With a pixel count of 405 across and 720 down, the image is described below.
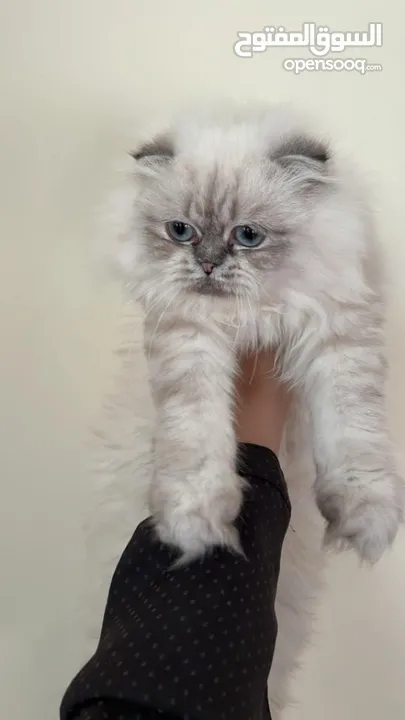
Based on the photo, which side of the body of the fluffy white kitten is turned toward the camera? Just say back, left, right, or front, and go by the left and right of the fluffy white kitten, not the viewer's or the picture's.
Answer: front
